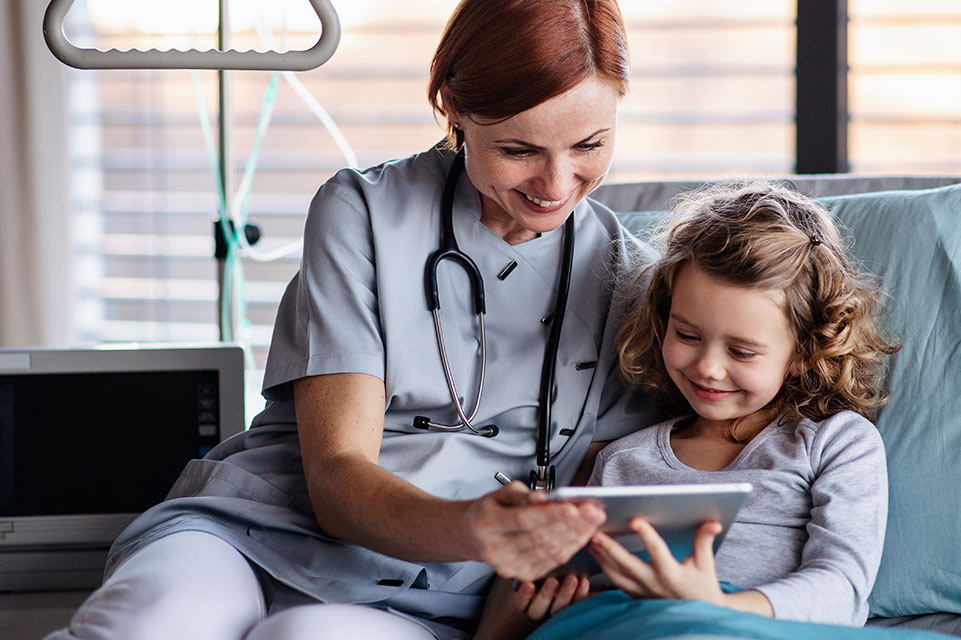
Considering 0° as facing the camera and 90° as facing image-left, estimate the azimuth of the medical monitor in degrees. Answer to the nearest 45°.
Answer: approximately 0°

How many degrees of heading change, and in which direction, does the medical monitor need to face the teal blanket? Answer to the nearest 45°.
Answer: approximately 45° to its left

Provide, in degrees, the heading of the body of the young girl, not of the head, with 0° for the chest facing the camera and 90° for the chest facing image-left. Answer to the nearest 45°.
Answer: approximately 45°

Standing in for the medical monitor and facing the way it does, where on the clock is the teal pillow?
The teal pillow is roughly at 10 o'clock from the medical monitor.

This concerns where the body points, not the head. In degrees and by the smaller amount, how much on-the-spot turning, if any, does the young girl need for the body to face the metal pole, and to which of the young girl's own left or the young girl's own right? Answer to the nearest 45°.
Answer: approximately 90° to the young girl's own right
